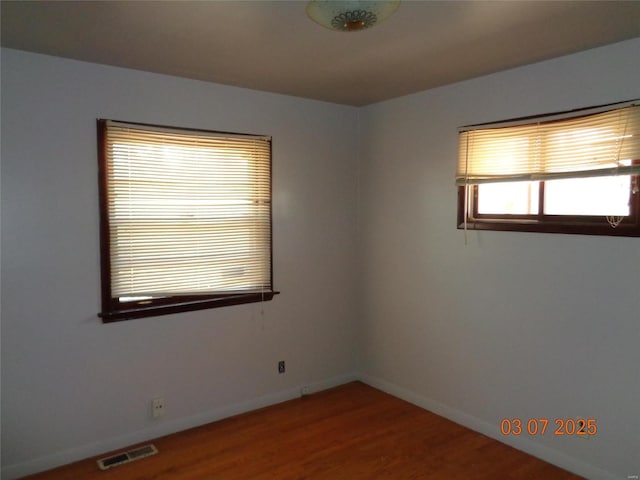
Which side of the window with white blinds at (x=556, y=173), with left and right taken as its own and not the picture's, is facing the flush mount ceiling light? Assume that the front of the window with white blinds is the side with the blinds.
front

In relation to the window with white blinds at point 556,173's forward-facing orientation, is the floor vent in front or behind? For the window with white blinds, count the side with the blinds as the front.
in front

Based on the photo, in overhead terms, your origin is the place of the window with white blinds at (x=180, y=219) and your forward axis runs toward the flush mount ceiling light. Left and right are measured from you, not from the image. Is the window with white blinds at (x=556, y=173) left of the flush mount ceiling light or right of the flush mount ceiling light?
left

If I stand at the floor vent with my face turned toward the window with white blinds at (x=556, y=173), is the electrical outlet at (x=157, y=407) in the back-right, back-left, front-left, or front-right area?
front-left

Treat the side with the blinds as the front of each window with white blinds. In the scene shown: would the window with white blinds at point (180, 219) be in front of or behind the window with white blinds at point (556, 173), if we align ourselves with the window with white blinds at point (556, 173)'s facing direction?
in front

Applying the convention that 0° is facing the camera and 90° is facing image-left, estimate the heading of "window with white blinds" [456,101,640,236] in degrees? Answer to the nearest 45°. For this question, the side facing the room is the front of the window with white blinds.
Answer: approximately 45°
